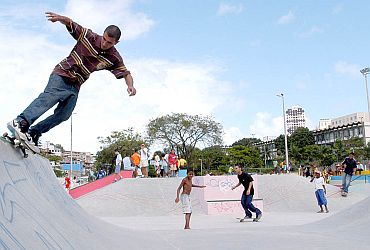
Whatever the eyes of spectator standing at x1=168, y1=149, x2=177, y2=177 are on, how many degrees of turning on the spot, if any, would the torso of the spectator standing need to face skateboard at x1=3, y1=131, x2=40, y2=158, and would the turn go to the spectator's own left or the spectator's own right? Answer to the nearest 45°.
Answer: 0° — they already face it

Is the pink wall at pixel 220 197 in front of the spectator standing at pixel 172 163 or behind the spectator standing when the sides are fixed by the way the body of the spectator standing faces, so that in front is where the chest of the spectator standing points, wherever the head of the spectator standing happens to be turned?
in front

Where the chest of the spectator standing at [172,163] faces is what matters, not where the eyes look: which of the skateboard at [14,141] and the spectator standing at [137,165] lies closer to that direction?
the skateboard

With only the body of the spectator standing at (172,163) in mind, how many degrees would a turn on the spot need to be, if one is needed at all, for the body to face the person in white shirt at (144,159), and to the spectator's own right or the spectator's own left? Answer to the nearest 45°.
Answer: approximately 45° to the spectator's own right

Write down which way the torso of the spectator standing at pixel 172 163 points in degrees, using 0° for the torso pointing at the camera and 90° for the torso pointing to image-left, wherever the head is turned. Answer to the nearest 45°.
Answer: approximately 0°

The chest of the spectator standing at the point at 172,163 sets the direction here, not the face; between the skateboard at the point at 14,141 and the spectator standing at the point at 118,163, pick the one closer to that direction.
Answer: the skateboard

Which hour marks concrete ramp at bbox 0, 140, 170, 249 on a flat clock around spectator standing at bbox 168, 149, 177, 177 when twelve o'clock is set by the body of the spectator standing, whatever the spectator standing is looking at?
The concrete ramp is roughly at 12 o'clock from the spectator standing.

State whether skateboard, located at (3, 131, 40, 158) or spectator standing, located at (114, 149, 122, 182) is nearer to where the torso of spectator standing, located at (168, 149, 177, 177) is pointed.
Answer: the skateboard

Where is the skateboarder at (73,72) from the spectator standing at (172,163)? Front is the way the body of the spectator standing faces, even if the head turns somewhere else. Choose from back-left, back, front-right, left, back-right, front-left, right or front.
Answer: front

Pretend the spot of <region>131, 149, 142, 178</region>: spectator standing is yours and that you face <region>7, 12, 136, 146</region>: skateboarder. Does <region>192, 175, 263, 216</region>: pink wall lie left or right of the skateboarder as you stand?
left

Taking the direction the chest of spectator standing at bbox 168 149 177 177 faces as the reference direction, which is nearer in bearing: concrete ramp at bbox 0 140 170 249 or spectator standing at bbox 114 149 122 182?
the concrete ramp

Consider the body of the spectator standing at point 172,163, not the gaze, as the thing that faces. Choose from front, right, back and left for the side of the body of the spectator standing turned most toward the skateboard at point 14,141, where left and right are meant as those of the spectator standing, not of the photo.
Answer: front

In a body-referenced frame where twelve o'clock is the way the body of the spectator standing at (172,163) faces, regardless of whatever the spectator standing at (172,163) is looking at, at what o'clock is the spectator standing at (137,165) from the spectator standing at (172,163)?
the spectator standing at (137,165) is roughly at 2 o'clock from the spectator standing at (172,163).

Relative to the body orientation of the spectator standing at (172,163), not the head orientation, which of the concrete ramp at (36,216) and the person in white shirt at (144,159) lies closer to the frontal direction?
the concrete ramp

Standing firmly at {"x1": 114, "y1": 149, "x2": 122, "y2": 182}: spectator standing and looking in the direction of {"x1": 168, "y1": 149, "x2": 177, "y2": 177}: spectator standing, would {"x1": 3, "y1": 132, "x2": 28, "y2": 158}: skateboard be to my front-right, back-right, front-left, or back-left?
back-right
